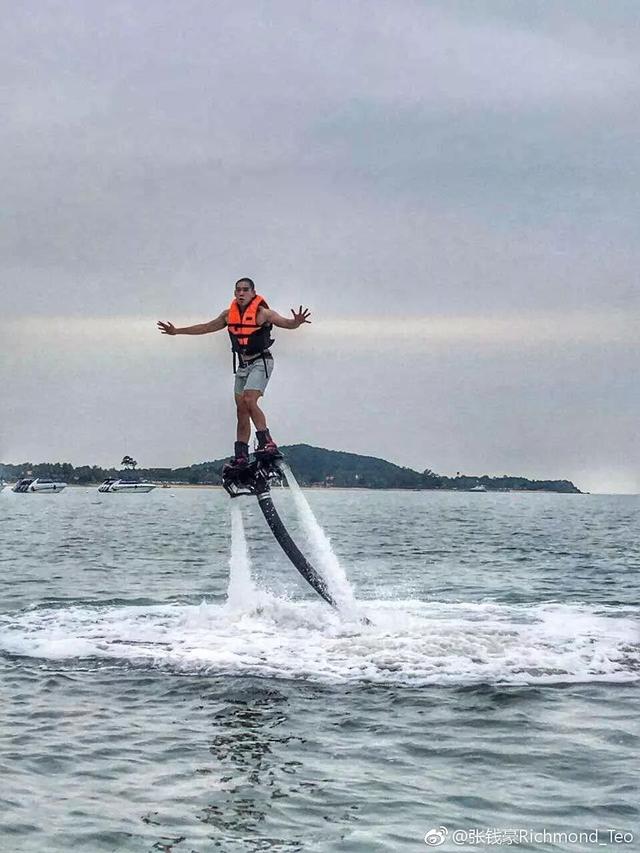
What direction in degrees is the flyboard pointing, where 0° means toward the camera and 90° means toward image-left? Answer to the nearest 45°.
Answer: approximately 45°

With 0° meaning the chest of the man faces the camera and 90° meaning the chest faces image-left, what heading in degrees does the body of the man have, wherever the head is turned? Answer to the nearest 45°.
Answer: approximately 45°
